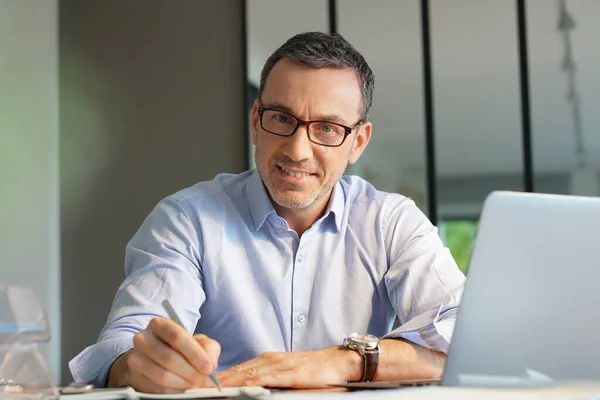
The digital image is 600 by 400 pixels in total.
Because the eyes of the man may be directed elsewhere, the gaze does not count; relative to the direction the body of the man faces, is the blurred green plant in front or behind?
behind

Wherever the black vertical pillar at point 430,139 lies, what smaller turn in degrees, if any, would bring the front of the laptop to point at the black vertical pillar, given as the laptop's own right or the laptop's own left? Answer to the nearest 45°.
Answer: approximately 45° to the laptop's own right

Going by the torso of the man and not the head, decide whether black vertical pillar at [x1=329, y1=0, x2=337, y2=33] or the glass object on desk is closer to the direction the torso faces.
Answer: the glass object on desk

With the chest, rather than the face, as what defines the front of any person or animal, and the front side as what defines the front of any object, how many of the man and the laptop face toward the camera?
1

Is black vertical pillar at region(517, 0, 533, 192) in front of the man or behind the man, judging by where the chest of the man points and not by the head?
behind

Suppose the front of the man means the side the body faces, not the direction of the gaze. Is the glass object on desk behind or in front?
in front

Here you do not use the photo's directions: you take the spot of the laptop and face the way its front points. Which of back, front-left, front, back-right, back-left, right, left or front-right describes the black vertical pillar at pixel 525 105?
front-right

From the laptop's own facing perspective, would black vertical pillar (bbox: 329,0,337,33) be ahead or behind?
ahead

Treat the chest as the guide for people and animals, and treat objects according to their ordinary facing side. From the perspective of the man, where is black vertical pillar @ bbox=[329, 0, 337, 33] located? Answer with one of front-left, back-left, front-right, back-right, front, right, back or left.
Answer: back

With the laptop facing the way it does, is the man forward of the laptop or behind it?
forward

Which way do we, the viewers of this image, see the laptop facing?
facing away from the viewer and to the left of the viewer
